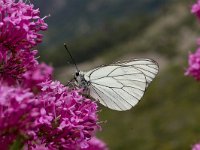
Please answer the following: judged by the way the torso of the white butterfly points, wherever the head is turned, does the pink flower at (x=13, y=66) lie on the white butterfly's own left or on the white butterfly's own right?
on the white butterfly's own left

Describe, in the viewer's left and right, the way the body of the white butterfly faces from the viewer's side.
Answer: facing to the left of the viewer
